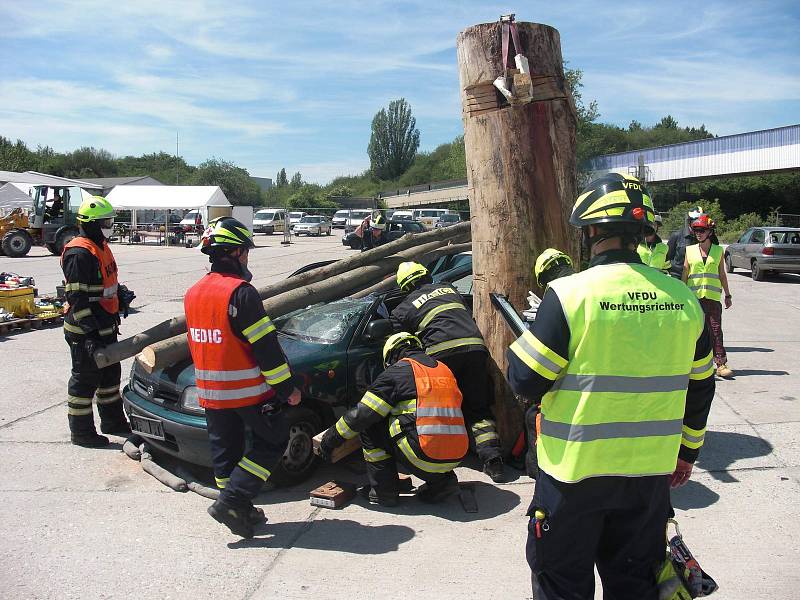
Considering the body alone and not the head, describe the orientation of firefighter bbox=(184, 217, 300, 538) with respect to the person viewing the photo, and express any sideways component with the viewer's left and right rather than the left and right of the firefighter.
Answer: facing away from the viewer and to the right of the viewer

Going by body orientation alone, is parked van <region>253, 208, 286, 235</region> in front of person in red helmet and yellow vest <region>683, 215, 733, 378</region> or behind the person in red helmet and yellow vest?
behind

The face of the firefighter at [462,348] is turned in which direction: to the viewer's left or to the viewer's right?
to the viewer's left

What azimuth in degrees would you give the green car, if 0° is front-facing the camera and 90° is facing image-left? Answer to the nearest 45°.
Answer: approximately 45°

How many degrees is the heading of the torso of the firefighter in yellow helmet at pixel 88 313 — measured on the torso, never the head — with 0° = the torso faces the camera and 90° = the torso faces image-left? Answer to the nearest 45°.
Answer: approximately 270°

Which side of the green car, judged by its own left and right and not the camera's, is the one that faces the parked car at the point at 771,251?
back

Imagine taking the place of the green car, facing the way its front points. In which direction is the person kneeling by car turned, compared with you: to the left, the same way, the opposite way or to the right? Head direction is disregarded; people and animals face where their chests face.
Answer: to the right

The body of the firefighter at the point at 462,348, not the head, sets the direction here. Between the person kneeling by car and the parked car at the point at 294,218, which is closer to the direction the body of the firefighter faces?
the parked car
